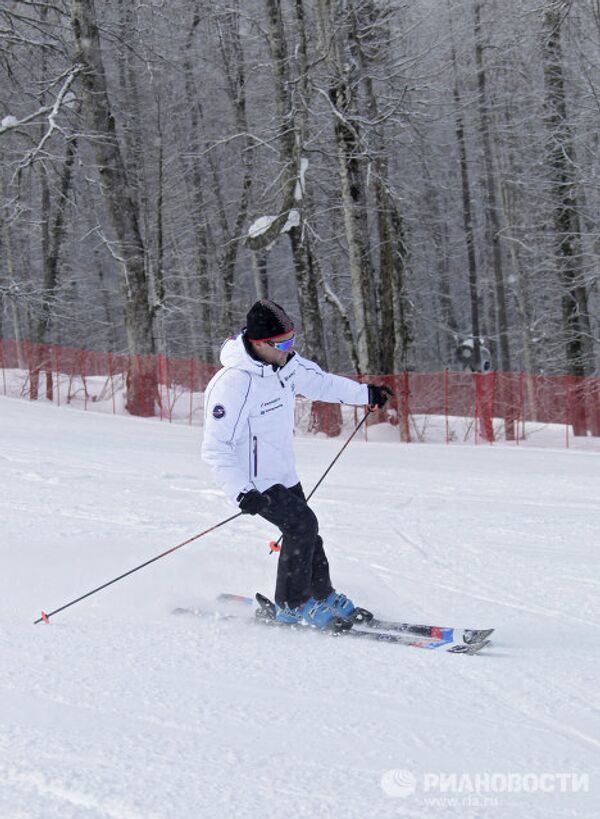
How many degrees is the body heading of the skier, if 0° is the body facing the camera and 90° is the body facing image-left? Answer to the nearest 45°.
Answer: approximately 315°
